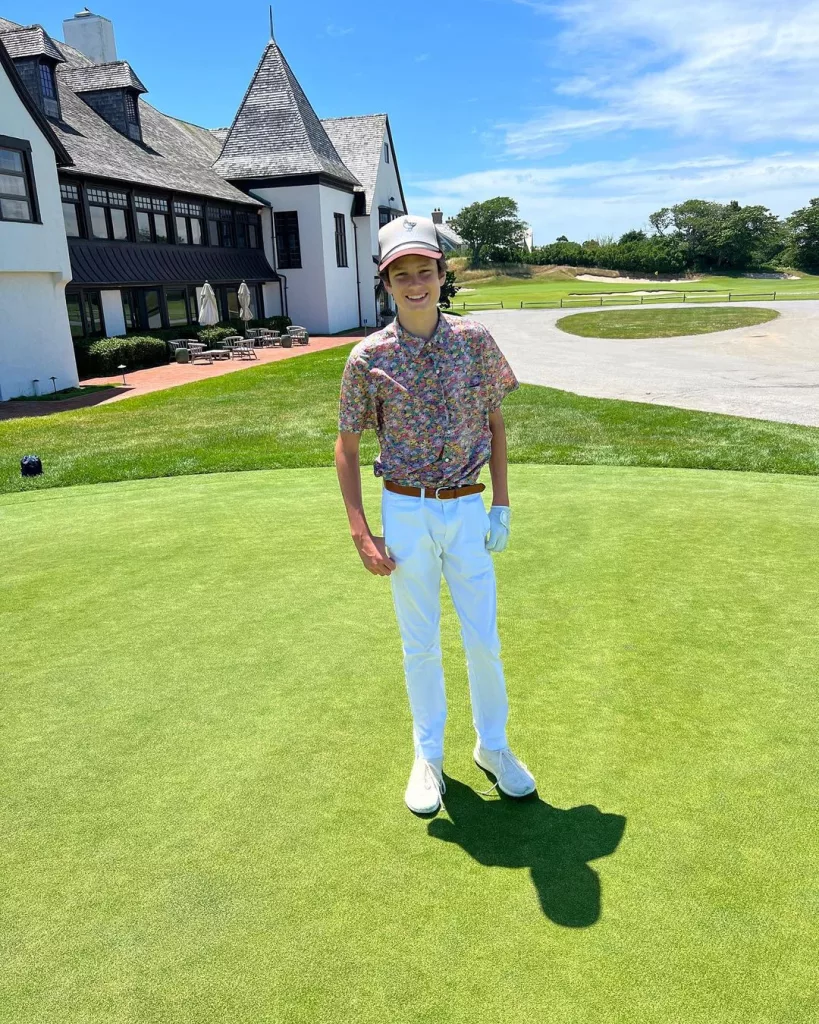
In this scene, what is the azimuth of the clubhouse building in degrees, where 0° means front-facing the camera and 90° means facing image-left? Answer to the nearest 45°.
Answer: approximately 315°

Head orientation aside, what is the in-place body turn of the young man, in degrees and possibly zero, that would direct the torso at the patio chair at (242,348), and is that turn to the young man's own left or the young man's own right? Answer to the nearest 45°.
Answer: approximately 180°

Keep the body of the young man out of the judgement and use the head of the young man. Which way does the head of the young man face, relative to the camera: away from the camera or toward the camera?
toward the camera

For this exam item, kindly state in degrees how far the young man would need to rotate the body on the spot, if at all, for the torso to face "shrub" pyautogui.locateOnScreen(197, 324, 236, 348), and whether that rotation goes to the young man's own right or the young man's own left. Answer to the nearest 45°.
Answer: approximately 180°

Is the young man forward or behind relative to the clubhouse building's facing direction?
forward

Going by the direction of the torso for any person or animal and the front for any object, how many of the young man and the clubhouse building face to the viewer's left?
0

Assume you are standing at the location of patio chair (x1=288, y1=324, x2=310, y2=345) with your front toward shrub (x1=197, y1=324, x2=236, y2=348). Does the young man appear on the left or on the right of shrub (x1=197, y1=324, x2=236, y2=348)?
left

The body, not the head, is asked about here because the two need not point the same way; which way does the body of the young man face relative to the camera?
toward the camera

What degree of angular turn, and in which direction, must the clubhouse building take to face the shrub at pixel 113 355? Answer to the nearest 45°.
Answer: approximately 45° to its right

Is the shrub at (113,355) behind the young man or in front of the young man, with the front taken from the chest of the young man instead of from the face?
behind
